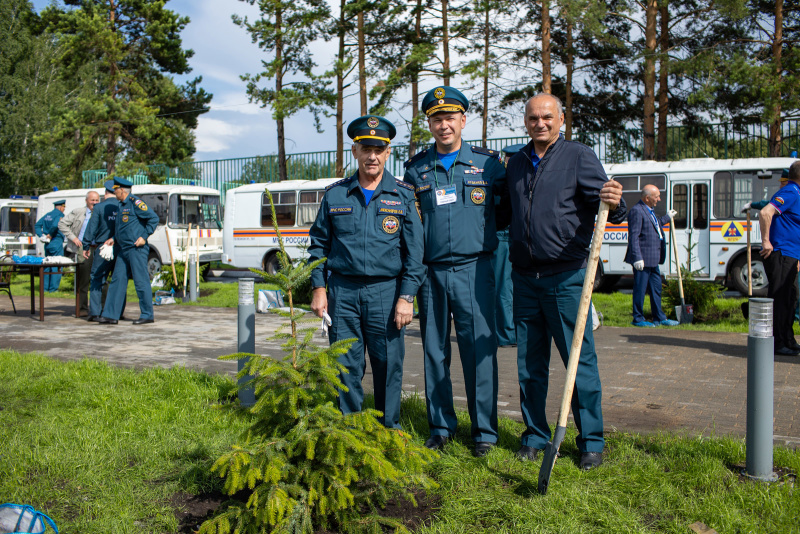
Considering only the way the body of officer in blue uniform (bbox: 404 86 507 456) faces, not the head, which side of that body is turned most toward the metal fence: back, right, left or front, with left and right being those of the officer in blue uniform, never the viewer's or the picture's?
back

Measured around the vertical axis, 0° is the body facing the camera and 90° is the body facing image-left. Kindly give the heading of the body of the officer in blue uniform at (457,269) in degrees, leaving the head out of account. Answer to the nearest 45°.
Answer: approximately 0°

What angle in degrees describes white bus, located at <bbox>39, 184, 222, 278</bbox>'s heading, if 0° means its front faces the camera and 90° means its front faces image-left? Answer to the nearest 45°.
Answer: approximately 315°

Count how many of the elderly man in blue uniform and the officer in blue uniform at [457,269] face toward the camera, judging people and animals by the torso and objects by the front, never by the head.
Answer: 2

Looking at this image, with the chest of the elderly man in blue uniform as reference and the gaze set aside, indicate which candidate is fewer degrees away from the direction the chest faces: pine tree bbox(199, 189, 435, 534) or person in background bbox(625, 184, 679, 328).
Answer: the pine tree

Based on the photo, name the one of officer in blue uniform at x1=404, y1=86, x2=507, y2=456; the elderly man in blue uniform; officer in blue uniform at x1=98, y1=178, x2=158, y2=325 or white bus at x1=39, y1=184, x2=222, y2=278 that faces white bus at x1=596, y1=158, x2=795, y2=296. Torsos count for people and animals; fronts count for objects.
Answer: white bus at x1=39, y1=184, x2=222, y2=278

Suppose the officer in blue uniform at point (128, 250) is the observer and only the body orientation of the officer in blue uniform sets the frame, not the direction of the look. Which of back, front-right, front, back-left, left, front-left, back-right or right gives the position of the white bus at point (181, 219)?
back-right

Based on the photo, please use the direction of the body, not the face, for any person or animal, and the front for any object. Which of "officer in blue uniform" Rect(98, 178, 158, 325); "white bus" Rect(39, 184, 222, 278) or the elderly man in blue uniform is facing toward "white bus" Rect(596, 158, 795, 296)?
"white bus" Rect(39, 184, 222, 278)

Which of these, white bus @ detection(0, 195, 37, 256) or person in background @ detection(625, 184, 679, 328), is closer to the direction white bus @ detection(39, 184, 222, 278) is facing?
the person in background
